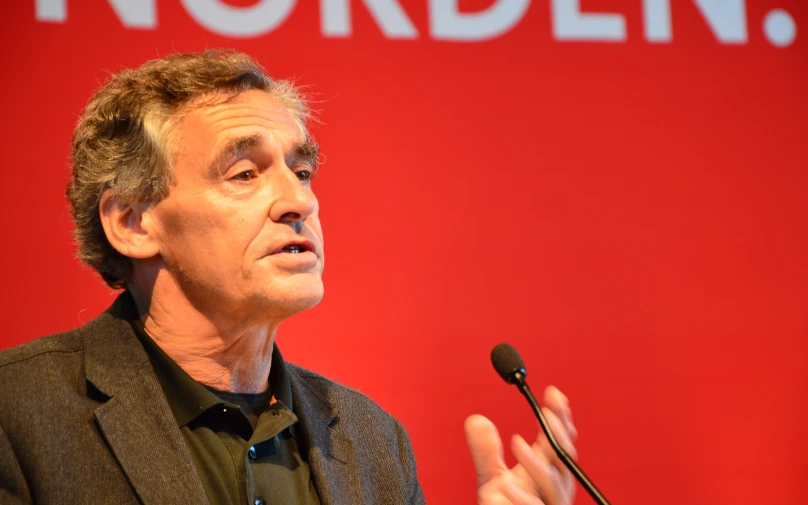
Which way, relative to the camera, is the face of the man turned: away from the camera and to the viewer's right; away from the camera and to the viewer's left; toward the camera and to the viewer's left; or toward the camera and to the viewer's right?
toward the camera and to the viewer's right
